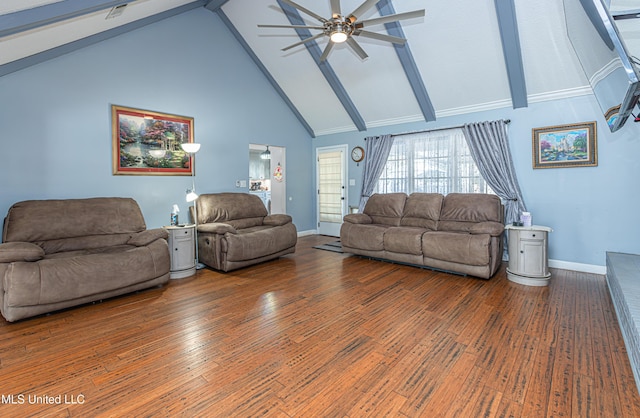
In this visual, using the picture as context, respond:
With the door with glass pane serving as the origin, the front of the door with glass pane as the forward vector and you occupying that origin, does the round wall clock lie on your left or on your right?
on your left

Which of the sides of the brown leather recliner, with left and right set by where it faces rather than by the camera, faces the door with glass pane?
left

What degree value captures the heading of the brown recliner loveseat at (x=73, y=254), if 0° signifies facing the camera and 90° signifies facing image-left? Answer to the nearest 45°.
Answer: approximately 315°

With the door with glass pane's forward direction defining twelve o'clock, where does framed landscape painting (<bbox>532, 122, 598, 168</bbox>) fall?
The framed landscape painting is roughly at 9 o'clock from the door with glass pane.
